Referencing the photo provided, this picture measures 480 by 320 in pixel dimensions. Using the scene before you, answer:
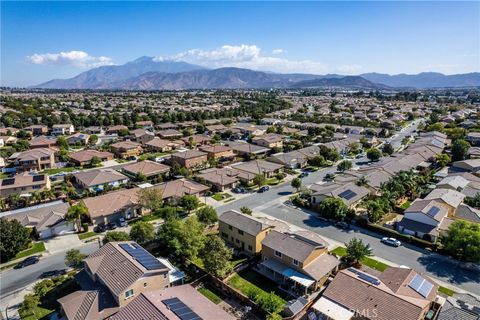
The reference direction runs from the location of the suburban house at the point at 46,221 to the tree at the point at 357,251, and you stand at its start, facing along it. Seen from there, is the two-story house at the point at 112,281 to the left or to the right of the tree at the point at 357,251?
right

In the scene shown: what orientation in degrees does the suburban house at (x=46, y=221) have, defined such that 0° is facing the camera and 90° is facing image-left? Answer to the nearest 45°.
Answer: approximately 315°

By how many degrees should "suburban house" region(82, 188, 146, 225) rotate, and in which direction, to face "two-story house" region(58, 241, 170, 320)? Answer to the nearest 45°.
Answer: approximately 45° to its right

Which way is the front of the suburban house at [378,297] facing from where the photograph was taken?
facing away from the viewer and to the right of the viewer

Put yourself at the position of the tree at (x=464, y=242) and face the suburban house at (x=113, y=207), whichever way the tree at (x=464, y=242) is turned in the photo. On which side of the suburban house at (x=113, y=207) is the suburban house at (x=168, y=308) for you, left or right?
left
